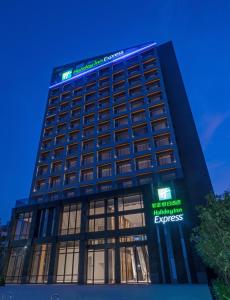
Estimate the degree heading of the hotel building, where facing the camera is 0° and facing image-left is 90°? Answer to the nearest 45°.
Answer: approximately 45°

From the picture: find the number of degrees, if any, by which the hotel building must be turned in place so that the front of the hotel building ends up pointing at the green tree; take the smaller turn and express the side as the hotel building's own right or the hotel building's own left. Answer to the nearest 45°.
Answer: approximately 90° to the hotel building's own left
